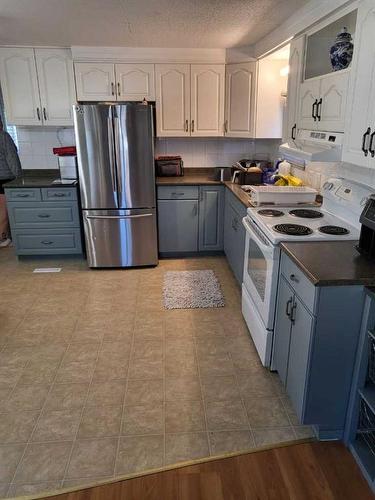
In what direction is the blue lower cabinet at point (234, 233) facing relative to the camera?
to the viewer's left

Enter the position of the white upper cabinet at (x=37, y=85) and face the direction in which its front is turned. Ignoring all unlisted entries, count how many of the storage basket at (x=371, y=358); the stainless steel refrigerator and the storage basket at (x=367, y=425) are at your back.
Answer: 0

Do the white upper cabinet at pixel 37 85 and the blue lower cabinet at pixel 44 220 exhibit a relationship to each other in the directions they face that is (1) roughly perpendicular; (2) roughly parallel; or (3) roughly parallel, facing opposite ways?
roughly parallel

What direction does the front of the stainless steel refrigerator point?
toward the camera

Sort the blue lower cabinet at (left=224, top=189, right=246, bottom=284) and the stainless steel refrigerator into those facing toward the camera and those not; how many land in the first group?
1

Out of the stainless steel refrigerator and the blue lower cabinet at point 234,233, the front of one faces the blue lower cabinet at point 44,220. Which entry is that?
the blue lower cabinet at point 234,233

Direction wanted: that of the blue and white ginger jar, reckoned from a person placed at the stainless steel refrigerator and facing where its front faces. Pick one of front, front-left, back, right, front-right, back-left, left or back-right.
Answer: front-left

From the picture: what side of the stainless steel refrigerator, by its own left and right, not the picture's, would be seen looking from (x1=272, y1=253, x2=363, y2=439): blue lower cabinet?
front

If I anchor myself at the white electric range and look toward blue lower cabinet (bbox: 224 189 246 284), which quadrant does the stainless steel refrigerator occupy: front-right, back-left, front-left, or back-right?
front-left

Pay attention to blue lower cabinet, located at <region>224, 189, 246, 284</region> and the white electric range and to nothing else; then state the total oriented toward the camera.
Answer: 0

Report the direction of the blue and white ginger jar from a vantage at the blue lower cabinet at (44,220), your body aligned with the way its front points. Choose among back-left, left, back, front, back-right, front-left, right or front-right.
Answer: front-left

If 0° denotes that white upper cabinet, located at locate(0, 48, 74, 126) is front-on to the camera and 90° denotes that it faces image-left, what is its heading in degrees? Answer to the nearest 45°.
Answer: approximately 0°

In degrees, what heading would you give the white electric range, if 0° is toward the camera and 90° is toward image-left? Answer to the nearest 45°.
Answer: approximately 90°

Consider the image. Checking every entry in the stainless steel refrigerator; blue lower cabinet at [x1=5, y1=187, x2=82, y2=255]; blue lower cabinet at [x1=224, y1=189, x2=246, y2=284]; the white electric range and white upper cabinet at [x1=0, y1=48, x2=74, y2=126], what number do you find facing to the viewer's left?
2

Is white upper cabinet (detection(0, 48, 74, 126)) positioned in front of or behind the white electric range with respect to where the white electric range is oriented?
in front

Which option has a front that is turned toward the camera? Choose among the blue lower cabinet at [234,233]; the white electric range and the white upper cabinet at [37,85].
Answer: the white upper cabinet

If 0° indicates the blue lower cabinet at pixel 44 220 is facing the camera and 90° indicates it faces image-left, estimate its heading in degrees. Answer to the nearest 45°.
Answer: approximately 0°

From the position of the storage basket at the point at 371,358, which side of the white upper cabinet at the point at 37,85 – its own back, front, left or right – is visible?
front

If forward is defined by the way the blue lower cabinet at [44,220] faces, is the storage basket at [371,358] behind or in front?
in front
